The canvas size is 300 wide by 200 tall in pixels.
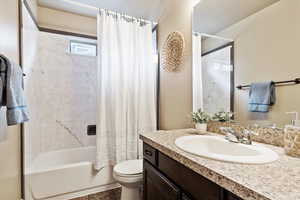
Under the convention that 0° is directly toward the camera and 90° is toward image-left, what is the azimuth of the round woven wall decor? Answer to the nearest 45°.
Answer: approximately 45°

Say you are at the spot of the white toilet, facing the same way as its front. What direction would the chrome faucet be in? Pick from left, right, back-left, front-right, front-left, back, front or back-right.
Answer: left

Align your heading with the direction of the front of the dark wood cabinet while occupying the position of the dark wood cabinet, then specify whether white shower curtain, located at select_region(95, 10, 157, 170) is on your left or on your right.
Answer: on your right

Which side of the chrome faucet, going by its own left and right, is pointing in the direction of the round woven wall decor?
right

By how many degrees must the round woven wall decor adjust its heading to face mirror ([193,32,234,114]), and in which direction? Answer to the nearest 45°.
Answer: approximately 90° to its left

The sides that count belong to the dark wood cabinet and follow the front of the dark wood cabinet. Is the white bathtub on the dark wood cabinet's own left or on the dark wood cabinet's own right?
on the dark wood cabinet's own right

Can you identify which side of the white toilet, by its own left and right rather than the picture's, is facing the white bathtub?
right
